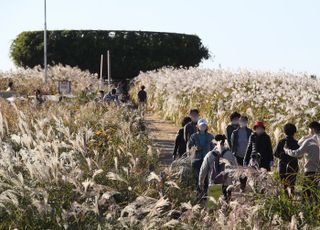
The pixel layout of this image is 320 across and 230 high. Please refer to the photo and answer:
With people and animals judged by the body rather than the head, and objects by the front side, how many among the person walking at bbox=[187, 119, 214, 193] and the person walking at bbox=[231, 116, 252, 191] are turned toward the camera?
2

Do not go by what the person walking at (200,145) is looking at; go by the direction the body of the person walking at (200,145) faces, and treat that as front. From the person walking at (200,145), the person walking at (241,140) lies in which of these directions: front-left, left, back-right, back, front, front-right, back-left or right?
back-left

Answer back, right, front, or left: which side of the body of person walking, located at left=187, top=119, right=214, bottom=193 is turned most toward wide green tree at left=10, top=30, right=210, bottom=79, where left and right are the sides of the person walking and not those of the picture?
back

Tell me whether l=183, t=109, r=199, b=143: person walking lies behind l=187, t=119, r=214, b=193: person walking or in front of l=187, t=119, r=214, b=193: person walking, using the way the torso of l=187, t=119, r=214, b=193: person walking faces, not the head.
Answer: behind

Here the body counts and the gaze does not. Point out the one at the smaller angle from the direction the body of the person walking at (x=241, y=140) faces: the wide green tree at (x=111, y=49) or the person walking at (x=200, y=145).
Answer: the person walking

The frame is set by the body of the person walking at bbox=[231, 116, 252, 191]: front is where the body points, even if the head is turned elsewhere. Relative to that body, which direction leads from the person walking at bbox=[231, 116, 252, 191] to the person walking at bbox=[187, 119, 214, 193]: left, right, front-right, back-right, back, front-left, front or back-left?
front-right

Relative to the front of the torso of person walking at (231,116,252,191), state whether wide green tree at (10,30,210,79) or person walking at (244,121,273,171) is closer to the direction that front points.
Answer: the person walking

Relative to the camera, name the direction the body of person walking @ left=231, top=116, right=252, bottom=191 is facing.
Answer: toward the camera
